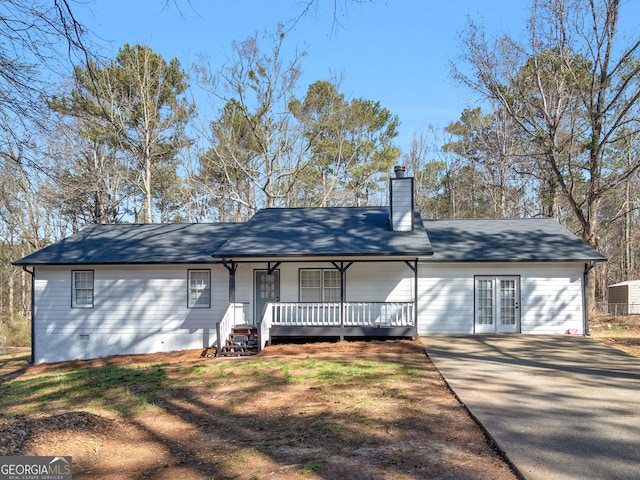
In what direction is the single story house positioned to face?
toward the camera

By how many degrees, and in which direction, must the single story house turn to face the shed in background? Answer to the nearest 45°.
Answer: approximately 135° to its left
